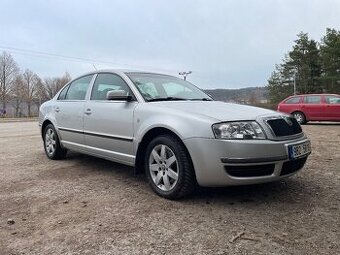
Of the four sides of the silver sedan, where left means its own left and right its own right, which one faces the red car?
left

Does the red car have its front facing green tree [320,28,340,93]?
no

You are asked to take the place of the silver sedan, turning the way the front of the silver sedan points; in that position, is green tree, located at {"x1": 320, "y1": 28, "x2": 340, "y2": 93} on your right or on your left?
on your left

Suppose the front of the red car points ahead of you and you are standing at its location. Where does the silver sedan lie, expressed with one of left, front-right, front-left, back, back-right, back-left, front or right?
right

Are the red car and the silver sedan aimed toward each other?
no
